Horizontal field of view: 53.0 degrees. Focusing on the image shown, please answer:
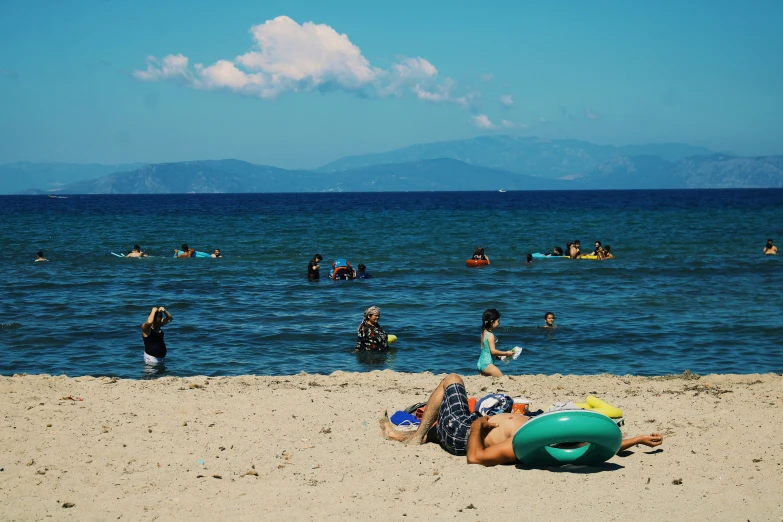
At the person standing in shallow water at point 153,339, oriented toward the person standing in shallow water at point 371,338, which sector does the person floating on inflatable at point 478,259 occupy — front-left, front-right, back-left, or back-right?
front-left

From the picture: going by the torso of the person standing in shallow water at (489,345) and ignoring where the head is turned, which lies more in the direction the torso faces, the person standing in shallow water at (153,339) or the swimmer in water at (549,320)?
the swimmer in water

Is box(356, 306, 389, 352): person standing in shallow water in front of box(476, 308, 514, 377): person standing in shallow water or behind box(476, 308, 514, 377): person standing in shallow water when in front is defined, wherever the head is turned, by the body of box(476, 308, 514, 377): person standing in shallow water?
behind

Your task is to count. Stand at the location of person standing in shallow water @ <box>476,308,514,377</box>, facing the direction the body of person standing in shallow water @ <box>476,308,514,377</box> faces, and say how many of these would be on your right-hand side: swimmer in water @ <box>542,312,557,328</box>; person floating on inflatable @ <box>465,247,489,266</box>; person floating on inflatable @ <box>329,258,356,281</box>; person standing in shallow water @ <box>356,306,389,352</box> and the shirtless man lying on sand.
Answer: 1

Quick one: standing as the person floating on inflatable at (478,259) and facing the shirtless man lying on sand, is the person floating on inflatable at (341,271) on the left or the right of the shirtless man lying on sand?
right

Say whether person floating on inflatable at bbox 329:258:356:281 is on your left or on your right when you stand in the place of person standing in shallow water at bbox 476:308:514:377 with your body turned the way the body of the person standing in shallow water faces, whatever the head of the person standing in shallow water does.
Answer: on your left

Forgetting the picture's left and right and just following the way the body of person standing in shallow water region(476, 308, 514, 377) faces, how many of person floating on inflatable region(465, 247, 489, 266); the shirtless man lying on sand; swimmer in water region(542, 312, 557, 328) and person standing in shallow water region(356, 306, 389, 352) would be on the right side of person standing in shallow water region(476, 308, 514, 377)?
1

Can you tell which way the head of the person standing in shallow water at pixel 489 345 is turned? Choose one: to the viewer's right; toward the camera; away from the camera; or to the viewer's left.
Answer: to the viewer's right

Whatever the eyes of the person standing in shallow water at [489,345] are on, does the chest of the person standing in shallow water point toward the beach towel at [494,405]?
no

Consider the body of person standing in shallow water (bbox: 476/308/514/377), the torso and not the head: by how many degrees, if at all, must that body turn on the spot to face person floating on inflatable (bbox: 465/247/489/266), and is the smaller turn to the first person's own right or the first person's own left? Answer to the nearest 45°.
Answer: approximately 90° to the first person's own left

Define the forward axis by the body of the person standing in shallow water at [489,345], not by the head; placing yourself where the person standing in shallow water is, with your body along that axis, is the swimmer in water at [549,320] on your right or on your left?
on your left

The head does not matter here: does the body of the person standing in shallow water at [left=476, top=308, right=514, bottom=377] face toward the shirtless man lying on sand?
no

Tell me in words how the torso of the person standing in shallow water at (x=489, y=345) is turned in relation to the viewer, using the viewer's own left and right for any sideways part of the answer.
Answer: facing to the right of the viewer

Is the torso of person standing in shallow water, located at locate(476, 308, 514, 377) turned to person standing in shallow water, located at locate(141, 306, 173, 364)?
no
